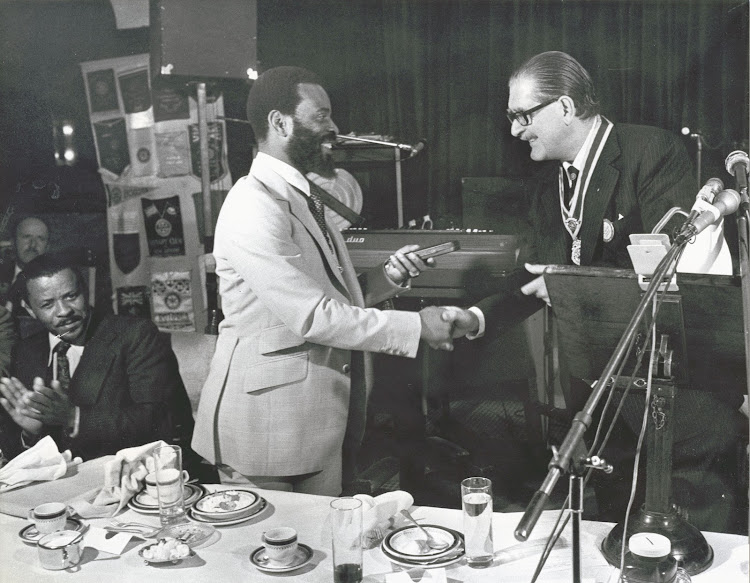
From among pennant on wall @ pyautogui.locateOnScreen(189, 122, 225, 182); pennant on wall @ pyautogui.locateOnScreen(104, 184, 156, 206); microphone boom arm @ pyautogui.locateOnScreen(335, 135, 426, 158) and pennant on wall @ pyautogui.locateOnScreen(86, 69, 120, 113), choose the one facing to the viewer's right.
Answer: the microphone boom arm

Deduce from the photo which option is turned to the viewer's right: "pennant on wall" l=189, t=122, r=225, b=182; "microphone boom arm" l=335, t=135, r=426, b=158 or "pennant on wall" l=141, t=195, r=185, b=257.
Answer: the microphone boom arm

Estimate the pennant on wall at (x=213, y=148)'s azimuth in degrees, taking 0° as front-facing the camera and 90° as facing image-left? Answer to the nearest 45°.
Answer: approximately 0°

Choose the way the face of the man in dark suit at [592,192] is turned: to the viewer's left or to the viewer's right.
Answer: to the viewer's left

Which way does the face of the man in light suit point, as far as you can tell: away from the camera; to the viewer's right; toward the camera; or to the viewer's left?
to the viewer's right

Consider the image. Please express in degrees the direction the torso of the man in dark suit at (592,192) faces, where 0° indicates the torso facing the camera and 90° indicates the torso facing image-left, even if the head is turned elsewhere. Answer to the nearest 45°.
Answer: approximately 45°

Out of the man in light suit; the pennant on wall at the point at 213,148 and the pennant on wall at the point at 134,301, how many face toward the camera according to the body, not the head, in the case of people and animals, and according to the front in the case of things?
2

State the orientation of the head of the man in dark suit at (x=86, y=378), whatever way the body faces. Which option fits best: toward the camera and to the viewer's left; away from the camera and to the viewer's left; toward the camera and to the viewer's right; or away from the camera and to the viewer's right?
toward the camera and to the viewer's right

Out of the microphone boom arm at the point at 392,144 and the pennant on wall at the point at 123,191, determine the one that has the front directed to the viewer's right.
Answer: the microphone boom arm

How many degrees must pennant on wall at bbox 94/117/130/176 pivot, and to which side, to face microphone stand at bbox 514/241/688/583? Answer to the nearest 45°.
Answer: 0° — it already faces it

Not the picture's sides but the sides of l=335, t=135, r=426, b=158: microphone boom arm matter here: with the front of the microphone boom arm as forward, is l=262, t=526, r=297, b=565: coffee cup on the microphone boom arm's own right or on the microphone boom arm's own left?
on the microphone boom arm's own right

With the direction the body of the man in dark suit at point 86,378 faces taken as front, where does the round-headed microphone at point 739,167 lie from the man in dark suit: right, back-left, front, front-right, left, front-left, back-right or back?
left

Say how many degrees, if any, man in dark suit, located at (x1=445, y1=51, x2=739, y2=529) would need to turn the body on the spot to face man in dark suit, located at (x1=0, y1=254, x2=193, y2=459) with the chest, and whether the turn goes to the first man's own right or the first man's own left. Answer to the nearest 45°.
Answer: approximately 45° to the first man's own right
